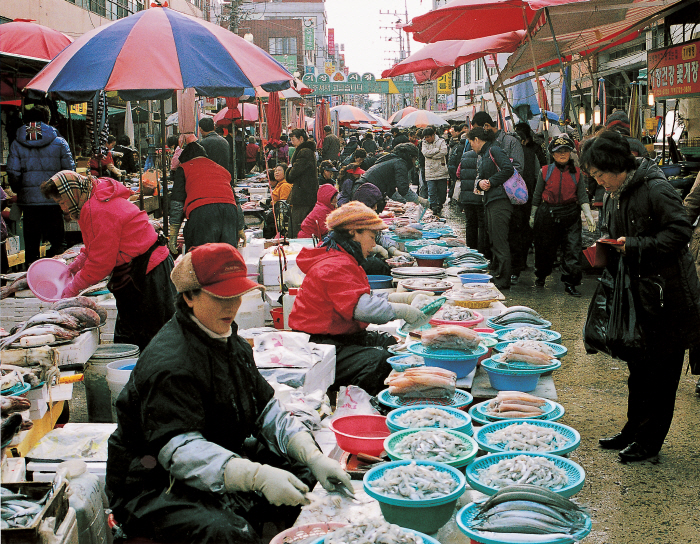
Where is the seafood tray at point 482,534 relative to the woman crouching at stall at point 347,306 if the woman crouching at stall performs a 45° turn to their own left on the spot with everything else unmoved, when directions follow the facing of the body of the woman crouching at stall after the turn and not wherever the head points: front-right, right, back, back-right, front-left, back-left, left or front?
back-right

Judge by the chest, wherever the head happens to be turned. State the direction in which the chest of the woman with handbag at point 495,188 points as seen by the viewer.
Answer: to the viewer's left

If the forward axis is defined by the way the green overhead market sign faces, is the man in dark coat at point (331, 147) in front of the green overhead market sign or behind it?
in front

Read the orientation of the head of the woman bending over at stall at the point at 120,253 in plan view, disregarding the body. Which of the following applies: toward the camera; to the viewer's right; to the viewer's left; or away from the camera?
to the viewer's left

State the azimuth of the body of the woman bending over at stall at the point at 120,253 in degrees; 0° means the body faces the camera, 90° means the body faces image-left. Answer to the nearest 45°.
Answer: approximately 90°

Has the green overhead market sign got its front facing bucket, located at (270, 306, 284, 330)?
yes

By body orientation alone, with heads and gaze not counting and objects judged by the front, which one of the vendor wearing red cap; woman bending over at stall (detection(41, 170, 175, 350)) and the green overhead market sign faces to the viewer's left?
the woman bending over at stall

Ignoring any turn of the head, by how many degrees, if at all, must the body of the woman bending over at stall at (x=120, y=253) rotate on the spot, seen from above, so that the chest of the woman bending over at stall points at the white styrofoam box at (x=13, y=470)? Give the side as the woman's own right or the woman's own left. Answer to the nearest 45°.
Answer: approximately 90° to the woman's own left

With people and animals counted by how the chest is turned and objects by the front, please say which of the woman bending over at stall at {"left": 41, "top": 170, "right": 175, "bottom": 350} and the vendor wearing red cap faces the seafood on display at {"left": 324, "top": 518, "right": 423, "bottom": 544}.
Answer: the vendor wearing red cap

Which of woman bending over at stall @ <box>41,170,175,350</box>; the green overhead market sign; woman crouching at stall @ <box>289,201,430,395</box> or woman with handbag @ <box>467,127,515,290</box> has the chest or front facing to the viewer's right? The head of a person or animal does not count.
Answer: woman crouching at stall @ <box>289,201,430,395</box>

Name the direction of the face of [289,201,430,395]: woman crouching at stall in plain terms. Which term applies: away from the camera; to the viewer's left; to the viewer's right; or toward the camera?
to the viewer's right

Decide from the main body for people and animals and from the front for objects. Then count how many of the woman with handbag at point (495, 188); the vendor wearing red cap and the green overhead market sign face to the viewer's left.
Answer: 1

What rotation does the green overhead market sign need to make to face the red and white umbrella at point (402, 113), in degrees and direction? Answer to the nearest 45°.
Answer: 0° — it already faces it

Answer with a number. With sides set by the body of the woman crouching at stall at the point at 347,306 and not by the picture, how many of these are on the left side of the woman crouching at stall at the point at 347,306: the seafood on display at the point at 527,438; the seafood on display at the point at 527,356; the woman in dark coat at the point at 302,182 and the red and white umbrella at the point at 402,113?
2
